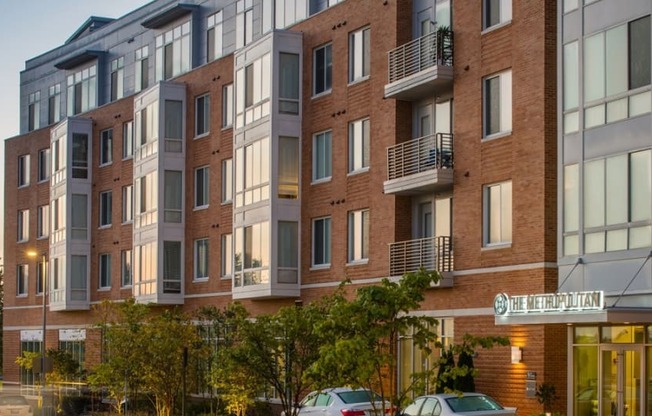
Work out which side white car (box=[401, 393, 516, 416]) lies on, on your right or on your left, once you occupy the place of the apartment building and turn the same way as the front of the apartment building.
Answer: on your left

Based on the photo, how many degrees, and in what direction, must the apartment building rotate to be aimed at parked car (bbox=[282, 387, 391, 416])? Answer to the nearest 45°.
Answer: approximately 45° to its left

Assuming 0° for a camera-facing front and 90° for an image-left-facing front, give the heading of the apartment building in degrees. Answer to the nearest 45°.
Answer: approximately 45°

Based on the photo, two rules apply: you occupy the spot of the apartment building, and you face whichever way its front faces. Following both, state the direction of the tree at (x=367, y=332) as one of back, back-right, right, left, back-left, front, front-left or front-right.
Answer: front-left
